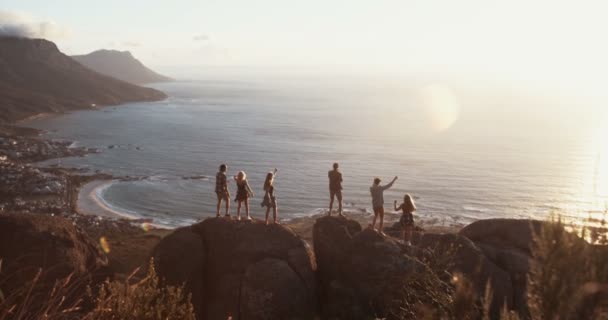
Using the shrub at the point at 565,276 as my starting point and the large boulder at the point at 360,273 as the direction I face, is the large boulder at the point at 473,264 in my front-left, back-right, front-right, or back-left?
front-right

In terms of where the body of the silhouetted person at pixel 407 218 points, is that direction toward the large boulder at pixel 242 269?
no

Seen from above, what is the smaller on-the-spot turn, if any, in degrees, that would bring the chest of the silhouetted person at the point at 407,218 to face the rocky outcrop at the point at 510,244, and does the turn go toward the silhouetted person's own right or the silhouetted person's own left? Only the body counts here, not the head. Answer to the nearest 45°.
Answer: approximately 45° to the silhouetted person's own right

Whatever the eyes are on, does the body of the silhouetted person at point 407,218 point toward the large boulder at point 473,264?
no

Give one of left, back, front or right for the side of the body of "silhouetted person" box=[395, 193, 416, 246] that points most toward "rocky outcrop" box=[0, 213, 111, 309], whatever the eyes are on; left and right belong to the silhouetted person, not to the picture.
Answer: left

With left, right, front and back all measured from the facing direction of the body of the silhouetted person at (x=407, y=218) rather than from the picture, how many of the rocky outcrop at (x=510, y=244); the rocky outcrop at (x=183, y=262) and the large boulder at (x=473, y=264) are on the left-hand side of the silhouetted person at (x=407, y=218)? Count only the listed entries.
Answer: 1

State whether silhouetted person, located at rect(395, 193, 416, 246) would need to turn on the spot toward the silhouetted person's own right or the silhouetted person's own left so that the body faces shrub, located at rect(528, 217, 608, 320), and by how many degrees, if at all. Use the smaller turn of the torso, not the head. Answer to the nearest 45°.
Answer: approximately 180°

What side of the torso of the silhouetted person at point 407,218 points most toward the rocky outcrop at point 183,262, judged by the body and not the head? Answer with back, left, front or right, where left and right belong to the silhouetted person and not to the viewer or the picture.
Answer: left

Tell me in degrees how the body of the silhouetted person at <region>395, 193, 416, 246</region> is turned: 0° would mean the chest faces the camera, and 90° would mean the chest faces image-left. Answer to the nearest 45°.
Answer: approximately 180°

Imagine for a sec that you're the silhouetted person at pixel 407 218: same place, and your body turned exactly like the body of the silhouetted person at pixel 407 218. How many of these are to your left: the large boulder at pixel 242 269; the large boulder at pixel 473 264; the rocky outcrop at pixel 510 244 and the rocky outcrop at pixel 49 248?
2
